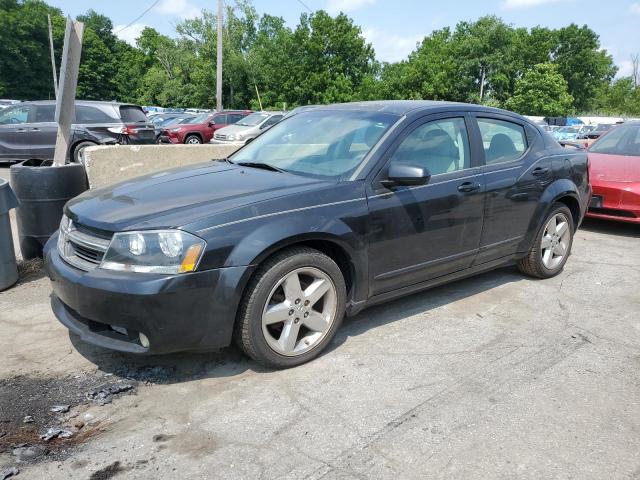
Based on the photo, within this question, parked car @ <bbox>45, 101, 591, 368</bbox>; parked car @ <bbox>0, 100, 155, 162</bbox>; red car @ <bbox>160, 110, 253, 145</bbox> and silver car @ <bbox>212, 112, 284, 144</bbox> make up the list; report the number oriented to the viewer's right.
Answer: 0

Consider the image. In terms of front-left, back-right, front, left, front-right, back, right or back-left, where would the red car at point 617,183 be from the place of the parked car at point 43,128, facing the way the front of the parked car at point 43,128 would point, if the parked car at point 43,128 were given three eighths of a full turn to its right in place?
front-right

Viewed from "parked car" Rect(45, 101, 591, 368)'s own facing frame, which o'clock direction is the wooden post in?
The wooden post is roughly at 3 o'clock from the parked car.

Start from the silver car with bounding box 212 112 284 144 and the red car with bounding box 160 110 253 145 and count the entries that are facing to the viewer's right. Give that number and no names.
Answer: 0

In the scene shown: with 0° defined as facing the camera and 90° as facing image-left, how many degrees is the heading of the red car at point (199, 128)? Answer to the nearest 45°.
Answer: approximately 45°

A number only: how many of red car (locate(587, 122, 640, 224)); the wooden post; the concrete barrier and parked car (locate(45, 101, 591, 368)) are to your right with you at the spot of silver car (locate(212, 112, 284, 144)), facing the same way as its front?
0

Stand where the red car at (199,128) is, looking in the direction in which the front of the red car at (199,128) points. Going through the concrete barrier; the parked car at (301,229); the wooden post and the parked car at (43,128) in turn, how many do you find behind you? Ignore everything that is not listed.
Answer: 0

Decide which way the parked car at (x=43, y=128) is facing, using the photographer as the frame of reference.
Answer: facing away from the viewer and to the left of the viewer

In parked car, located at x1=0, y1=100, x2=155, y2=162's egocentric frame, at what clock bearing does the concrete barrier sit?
The concrete barrier is roughly at 7 o'clock from the parked car.

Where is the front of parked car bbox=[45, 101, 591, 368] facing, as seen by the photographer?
facing the viewer and to the left of the viewer

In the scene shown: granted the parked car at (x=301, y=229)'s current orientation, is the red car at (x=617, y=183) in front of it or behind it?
behind

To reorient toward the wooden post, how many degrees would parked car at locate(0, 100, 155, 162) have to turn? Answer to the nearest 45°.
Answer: approximately 135° to its left

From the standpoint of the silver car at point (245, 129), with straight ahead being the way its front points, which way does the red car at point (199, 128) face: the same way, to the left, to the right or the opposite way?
the same way

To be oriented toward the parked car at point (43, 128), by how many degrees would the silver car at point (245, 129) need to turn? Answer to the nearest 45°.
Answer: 0° — it already faces it

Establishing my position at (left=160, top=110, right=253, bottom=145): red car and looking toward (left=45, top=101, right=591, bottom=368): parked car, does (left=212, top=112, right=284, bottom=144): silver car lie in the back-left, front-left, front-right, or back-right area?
front-left

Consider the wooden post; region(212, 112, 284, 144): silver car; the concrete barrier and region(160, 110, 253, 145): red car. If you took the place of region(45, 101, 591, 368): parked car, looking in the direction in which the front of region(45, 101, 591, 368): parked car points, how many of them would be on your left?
0
